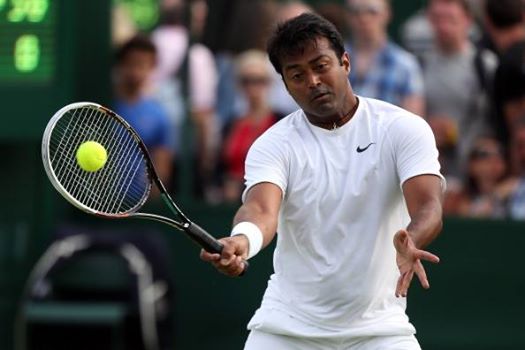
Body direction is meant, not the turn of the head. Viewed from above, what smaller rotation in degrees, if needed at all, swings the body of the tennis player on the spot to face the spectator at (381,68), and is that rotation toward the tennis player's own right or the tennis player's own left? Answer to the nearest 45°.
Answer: approximately 180°

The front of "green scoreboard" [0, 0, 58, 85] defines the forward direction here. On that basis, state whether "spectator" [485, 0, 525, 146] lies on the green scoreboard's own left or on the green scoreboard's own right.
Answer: on the green scoreboard's own left

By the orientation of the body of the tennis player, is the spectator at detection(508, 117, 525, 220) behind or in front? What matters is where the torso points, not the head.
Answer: behind

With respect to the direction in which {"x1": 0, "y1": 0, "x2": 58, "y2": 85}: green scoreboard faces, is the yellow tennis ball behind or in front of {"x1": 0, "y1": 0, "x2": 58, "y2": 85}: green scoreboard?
in front

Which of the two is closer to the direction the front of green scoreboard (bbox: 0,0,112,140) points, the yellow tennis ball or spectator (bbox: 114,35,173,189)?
the yellow tennis ball

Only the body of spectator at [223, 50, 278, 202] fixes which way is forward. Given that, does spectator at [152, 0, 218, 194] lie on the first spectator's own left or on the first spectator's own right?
on the first spectator's own right

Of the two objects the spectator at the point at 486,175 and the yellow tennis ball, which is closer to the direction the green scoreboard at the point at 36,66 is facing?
the yellow tennis ball

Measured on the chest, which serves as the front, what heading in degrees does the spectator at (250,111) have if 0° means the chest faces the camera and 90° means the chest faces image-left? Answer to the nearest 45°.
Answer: approximately 0°

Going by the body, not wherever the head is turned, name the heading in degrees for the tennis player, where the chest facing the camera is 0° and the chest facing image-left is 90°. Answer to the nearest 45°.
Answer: approximately 0°

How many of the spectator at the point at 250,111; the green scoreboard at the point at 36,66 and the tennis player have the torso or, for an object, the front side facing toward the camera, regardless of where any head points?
3
